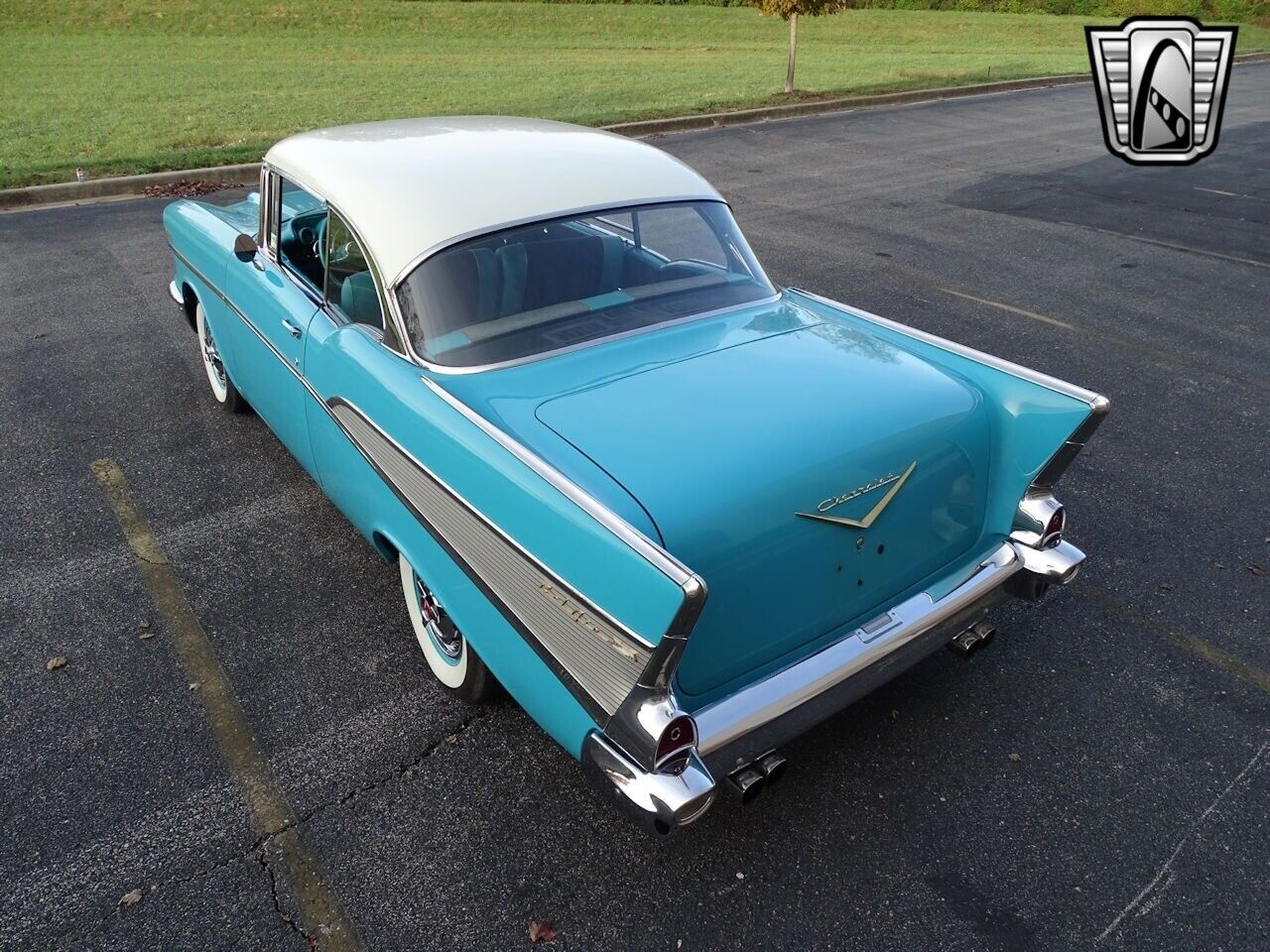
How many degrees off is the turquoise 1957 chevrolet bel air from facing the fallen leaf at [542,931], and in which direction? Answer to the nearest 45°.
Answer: approximately 135° to its left

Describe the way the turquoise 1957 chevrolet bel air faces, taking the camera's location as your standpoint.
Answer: facing away from the viewer and to the left of the viewer
